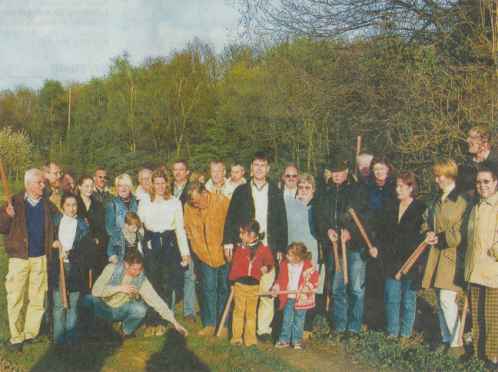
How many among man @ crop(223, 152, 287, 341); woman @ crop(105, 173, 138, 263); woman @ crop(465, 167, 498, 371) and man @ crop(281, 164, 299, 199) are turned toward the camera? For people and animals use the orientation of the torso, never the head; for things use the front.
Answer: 4

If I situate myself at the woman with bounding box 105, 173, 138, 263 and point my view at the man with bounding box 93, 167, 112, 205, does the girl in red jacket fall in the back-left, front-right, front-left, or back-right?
back-right

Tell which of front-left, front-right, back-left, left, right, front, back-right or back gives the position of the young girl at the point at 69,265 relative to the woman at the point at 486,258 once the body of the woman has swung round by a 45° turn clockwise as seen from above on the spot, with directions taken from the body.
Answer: front-right

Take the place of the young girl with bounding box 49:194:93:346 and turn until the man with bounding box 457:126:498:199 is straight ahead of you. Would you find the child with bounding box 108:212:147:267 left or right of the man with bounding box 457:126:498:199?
left

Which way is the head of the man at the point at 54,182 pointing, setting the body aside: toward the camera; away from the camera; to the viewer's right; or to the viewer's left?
toward the camera

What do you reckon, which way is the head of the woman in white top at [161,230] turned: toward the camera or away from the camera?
toward the camera

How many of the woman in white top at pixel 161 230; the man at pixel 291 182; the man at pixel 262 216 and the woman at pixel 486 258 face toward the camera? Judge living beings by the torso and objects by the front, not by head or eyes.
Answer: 4

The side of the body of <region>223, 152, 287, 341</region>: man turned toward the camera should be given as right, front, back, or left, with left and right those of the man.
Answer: front

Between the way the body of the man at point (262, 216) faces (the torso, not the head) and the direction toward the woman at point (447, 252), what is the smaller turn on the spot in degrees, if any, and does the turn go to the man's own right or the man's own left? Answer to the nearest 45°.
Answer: approximately 90° to the man's own left

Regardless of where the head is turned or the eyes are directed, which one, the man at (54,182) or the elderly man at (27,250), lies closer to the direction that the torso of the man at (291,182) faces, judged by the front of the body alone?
the elderly man

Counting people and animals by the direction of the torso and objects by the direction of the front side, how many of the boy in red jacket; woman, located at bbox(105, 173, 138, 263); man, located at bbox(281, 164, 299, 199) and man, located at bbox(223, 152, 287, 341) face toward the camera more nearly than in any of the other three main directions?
4

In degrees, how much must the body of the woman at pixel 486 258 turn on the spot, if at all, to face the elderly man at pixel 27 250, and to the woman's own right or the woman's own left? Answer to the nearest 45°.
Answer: approximately 90° to the woman's own right

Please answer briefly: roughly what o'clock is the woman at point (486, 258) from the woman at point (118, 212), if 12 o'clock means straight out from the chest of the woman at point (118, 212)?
the woman at point (486, 258) is roughly at 10 o'clock from the woman at point (118, 212).

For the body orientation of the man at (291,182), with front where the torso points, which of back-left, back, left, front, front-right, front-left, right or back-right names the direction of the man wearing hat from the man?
front-left

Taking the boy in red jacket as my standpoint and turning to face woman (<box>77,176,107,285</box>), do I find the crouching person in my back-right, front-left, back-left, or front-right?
front-left

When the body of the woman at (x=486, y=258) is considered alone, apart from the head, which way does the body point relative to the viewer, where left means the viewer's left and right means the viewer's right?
facing the viewer

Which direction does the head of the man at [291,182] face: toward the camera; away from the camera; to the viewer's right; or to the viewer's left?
toward the camera
